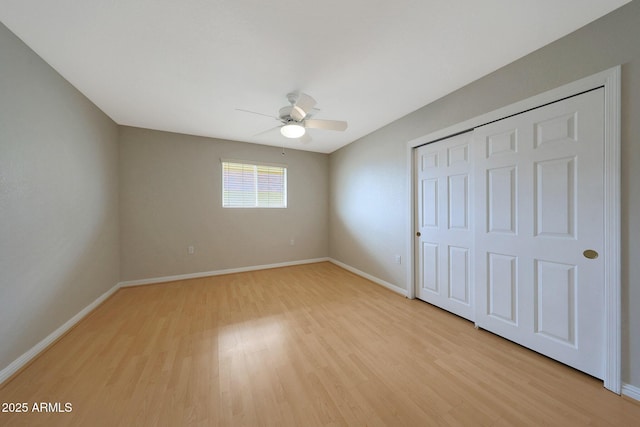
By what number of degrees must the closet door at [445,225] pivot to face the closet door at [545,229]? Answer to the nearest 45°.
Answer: approximately 90° to its left

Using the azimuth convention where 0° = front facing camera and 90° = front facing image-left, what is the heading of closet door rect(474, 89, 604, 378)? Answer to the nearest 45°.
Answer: approximately 45°

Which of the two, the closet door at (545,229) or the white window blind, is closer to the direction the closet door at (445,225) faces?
the white window blind

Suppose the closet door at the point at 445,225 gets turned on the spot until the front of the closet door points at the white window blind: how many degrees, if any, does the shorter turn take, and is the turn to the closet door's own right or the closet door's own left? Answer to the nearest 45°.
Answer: approximately 45° to the closet door's own right

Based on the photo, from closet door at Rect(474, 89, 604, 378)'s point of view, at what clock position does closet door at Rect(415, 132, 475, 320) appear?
closet door at Rect(415, 132, 475, 320) is roughly at 2 o'clock from closet door at Rect(474, 89, 604, 378).

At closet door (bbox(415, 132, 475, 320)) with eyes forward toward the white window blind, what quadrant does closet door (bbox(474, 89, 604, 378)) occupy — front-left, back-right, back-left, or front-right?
back-left
